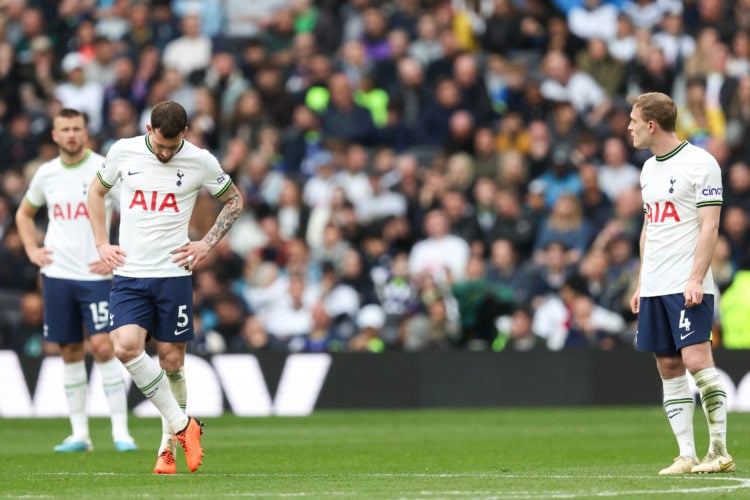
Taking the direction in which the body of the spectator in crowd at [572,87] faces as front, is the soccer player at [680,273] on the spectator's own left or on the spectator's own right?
on the spectator's own left

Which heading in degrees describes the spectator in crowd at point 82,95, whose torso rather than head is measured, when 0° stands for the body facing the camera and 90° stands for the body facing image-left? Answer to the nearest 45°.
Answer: approximately 0°

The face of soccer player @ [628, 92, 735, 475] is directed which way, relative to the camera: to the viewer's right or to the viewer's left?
to the viewer's left

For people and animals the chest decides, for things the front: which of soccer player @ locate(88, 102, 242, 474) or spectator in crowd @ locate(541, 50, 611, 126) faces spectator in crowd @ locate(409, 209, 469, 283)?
spectator in crowd @ locate(541, 50, 611, 126)

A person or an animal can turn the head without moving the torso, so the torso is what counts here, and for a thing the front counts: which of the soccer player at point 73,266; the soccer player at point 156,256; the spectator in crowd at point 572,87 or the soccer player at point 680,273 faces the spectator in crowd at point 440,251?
the spectator in crowd at point 572,87

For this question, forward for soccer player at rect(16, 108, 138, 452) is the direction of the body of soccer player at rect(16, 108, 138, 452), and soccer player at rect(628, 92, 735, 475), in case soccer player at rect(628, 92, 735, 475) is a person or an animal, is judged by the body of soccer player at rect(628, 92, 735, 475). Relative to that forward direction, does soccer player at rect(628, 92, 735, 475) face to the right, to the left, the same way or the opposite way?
to the right

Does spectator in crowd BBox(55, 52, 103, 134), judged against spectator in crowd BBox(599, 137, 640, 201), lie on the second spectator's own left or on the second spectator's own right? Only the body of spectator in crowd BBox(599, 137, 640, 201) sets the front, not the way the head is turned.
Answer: on the second spectator's own right

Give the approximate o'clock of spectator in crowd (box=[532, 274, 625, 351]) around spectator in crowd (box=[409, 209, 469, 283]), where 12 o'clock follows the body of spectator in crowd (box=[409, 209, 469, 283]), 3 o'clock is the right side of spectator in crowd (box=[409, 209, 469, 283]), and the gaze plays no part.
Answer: spectator in crowd (box=[532, 274, 625, 351]) is roughly at 10 o'clock from spectator in crowd (box=[409, 209, 469, 283]).

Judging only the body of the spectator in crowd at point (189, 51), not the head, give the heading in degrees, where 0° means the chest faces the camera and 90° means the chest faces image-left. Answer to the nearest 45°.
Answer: approximately 0°

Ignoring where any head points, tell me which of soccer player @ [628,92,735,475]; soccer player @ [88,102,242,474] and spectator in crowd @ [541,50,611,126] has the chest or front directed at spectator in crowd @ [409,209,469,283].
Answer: spectator in crowd @ [541,50,611,126]
